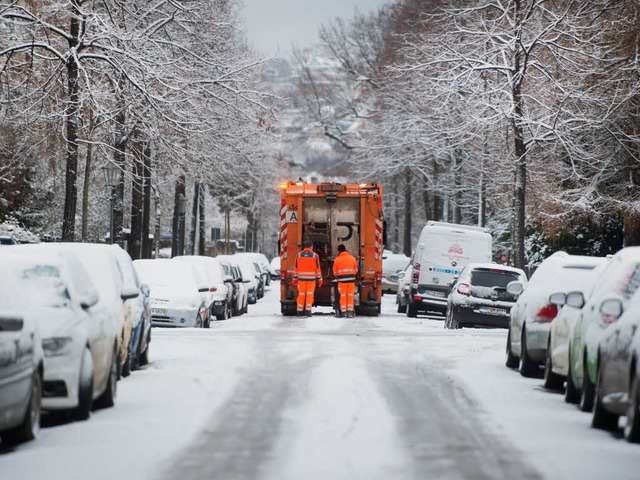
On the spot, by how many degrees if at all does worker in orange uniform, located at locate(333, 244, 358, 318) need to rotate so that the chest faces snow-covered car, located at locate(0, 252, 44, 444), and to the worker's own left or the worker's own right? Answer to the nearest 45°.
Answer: approximately 180°

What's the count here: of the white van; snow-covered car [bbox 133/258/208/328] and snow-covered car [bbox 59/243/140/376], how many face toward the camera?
2

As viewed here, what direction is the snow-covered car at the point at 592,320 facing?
away from the camera

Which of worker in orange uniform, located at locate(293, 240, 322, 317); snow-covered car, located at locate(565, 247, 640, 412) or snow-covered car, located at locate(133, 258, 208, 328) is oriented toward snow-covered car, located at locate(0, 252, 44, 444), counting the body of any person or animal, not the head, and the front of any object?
snow-covered car, located at locate(133, 258, 208, 328)

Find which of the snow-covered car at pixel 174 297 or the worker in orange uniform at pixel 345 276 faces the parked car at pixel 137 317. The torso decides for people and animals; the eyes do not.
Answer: the snow-covered car

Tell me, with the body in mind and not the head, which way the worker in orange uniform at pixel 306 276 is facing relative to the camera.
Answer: away from the camera

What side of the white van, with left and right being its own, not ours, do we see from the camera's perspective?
back

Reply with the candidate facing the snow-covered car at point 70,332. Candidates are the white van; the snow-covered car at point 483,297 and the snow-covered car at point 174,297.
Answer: the snow-covered car at point 174,297

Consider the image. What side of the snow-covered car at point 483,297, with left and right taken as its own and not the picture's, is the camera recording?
back

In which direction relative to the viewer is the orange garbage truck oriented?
away from the camera

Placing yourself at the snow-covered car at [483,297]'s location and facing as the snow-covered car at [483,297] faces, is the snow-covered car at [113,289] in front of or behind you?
behind

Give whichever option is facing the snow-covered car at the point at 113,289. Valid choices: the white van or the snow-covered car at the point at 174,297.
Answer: the snow-covered car at the point at 174,297

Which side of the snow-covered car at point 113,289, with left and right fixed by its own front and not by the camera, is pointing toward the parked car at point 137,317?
back
